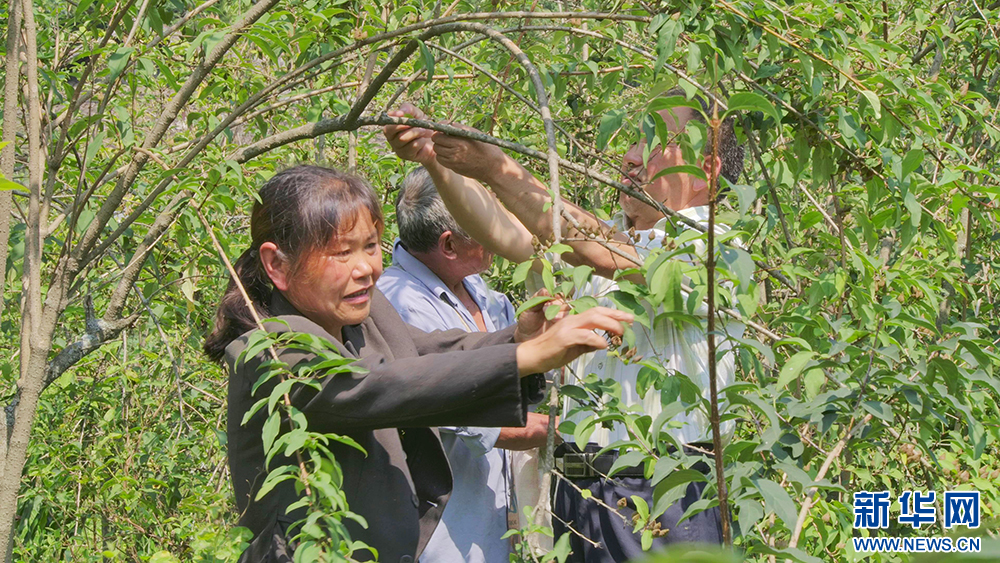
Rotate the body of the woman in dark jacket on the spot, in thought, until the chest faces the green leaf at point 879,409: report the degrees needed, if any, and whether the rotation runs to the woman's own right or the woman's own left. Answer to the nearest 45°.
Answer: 0° — they already face it

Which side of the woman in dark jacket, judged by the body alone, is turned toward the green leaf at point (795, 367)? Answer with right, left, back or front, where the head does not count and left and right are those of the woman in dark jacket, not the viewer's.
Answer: front

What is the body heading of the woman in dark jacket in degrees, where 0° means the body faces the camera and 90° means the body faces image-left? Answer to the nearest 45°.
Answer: approximately 315°

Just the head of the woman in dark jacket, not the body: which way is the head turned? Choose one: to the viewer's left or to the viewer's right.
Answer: to the viewer's right

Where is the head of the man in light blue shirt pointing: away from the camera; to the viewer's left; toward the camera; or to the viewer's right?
to the viewer's right

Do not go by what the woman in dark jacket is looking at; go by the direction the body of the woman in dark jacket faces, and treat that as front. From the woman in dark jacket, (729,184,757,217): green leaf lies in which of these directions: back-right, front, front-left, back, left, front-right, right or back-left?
front

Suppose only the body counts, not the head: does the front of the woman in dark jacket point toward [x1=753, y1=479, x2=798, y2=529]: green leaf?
yes

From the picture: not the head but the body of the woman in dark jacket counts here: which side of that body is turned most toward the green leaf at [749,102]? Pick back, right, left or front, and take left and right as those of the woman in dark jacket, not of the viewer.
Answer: front

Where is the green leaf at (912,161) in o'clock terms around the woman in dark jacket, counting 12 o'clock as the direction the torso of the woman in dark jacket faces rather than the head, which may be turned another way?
The green leaf is roughly at 11 o'clock from the woman in dark jacket.

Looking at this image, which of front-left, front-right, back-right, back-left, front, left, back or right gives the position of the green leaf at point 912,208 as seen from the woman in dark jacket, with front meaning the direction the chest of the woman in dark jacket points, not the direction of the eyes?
front-left
